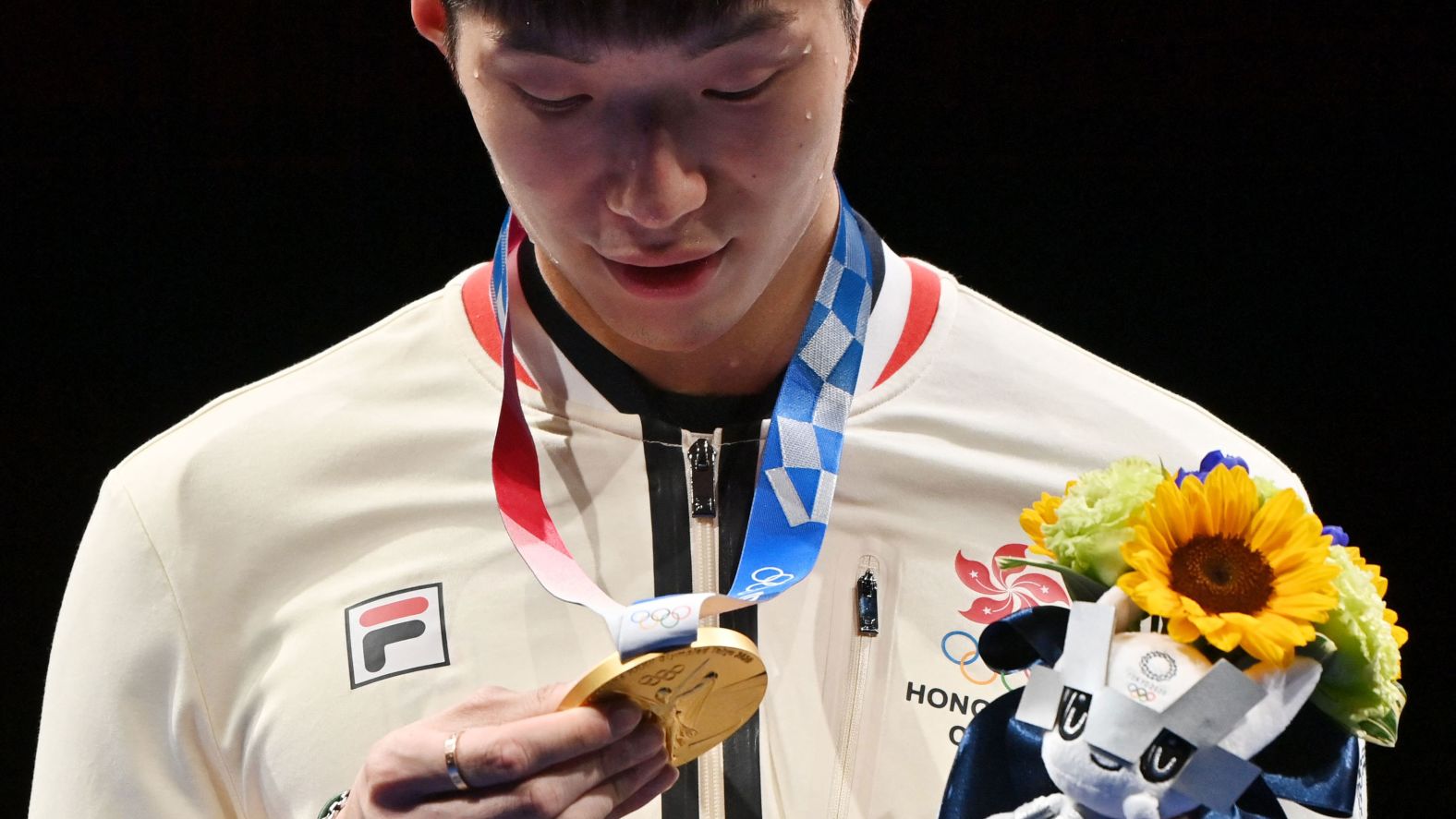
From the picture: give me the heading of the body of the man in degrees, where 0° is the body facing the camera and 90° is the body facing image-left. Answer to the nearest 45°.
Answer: approximately 0°
